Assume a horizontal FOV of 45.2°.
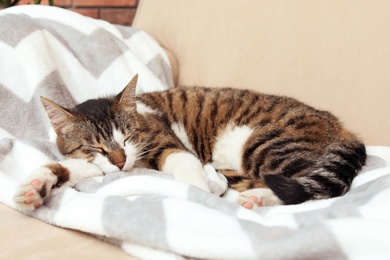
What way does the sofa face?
toward the camera
